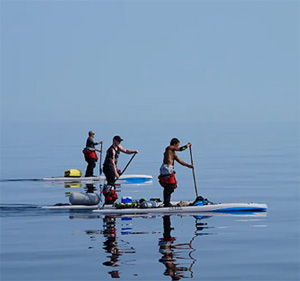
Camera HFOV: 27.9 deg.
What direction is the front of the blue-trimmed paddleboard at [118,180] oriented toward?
to the viewer's right

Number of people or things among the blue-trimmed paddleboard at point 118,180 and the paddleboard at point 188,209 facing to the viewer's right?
2

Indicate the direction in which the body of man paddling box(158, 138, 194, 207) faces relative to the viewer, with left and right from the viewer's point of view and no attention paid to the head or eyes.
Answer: facing to the right of the viewer

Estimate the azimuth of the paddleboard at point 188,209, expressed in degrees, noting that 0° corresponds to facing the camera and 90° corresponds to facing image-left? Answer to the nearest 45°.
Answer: approximately 270°

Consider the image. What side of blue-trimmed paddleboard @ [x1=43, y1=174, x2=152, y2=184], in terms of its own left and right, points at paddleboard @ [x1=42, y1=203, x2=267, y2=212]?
right

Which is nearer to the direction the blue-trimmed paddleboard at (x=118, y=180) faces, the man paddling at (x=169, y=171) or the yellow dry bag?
the man paddling

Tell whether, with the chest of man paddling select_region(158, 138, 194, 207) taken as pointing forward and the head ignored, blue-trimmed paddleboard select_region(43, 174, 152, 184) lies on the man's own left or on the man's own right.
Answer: on the man's own left

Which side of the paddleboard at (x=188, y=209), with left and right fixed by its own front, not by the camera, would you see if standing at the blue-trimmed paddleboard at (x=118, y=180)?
left
